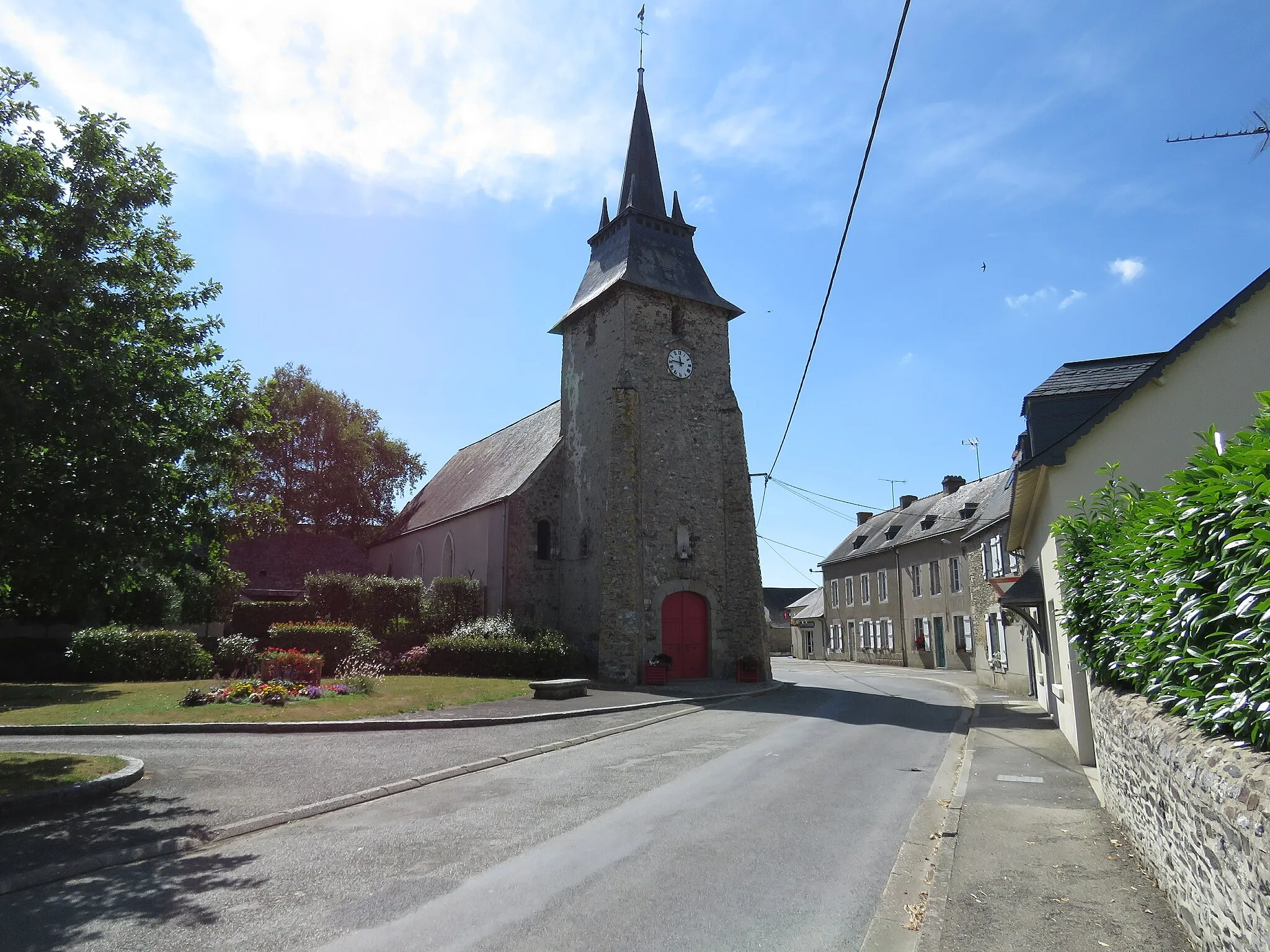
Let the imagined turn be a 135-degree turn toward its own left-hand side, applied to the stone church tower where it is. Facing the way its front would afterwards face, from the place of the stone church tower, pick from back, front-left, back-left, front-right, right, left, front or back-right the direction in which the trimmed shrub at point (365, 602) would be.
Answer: left

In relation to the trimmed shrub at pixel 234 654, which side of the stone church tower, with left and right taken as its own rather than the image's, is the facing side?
right

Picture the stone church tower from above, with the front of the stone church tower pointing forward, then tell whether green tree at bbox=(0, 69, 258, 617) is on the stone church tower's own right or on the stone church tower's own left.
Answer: on the stone church tower's own right

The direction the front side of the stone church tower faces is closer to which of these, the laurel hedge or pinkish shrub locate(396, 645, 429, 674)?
the laurel hedge

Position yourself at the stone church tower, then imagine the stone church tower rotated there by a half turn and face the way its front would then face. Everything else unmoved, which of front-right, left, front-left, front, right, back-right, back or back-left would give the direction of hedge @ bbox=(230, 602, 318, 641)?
front-left

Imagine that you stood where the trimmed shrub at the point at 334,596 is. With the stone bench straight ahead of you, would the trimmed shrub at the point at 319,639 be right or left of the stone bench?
right

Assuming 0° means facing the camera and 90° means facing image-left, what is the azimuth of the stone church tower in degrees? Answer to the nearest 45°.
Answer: approximately 315°

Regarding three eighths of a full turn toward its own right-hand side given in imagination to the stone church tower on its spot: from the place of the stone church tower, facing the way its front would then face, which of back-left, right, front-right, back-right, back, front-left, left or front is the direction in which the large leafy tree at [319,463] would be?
front-right

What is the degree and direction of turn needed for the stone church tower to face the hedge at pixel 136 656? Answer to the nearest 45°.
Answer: approximately 90° to its right

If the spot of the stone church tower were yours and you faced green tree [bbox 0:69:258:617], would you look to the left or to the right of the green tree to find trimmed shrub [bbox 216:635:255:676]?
left

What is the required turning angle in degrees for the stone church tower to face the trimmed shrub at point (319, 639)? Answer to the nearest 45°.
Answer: approximately 135° to its right

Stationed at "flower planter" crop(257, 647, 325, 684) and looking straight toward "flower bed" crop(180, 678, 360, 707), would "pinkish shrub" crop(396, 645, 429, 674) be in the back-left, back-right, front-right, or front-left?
back-left

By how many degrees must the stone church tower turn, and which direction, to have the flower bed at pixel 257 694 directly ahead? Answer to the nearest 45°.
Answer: approximately 90° to its right
